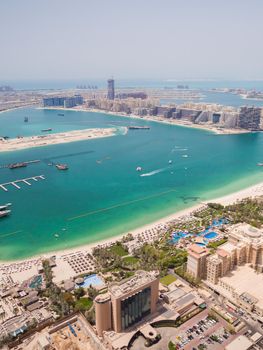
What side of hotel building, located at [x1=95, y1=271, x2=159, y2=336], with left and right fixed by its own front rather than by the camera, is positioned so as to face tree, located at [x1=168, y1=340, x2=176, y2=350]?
front

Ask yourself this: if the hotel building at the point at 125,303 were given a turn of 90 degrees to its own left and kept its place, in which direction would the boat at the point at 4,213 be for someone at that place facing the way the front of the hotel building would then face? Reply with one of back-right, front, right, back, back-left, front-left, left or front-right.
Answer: left

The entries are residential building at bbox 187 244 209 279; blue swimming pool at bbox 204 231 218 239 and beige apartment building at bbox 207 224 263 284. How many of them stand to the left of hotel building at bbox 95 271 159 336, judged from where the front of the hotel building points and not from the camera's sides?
3

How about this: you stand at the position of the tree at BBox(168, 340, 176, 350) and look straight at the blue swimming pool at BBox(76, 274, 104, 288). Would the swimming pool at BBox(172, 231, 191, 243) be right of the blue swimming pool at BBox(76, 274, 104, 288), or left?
right

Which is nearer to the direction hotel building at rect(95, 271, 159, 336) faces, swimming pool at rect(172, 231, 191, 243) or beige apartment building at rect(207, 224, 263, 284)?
the beige apartment building

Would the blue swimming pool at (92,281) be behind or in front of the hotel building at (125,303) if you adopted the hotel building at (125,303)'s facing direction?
behind

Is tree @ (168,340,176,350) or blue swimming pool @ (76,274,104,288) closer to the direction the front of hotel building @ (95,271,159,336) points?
the tree

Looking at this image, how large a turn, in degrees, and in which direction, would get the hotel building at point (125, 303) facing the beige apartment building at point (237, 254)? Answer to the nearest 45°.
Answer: approximately 90° to its left

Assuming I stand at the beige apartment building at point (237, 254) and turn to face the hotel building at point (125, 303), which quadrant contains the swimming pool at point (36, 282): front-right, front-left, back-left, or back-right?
front-right

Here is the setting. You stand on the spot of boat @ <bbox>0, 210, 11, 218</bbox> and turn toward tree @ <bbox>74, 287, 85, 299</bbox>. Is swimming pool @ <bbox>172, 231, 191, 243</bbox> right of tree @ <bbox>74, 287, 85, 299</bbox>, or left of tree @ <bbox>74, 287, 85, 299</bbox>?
left

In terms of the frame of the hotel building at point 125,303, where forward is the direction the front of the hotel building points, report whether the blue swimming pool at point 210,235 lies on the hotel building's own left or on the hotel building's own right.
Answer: on the hotel building's own left

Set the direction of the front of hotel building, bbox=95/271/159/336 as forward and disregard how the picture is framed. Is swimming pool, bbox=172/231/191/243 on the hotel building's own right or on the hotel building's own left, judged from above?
on the hotel building's own left

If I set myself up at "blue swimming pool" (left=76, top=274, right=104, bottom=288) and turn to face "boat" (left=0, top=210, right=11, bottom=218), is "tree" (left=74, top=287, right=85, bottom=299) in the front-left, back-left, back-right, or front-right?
back-left

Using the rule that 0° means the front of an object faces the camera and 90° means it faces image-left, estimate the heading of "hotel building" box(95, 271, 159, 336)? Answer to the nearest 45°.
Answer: approximately 315°

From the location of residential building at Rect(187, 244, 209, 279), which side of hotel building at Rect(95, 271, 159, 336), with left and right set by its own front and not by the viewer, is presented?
left
